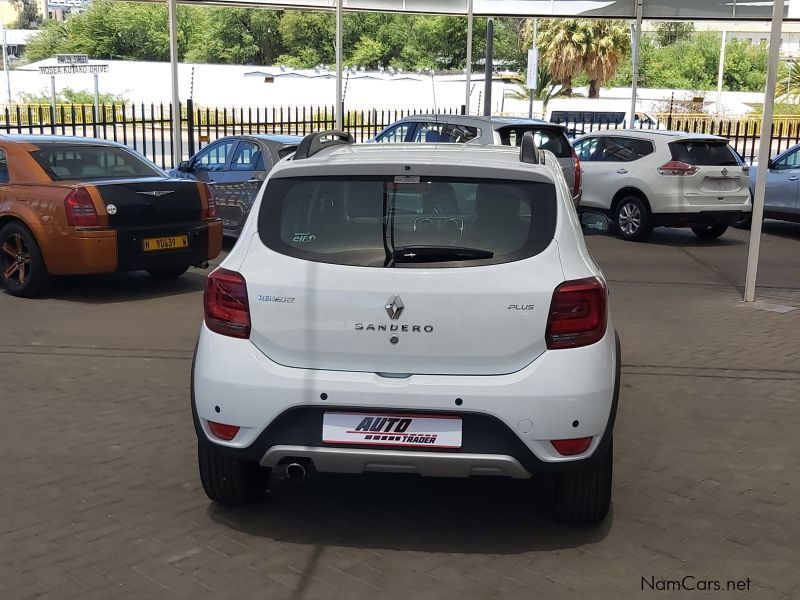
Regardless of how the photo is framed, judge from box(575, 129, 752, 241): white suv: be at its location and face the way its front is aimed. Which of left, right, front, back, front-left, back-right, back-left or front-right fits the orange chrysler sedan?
left

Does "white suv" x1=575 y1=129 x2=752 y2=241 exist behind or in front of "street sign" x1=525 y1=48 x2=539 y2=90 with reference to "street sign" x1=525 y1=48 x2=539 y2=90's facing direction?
in front

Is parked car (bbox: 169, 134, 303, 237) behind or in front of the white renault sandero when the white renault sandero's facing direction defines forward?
in front

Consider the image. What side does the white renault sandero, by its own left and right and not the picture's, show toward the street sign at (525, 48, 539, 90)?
front

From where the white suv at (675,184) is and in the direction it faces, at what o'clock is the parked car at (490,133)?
The parked car is roughly at 10 o'clock from the white suv.

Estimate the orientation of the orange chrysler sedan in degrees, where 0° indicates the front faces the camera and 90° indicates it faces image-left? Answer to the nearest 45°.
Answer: approximately 135°

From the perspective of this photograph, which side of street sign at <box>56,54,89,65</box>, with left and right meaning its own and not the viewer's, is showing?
front

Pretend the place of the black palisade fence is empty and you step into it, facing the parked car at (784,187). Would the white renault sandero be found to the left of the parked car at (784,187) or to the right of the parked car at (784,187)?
right

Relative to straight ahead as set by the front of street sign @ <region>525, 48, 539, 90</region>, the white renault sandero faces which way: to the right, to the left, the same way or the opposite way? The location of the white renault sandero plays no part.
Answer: the opposite way

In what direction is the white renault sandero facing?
away from the camera

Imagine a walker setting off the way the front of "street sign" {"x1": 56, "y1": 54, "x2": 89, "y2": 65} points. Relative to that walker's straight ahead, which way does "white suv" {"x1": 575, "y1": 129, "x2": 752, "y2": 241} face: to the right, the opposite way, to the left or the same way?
the opposite way

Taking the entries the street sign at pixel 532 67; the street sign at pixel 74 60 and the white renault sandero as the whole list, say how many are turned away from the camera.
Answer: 1

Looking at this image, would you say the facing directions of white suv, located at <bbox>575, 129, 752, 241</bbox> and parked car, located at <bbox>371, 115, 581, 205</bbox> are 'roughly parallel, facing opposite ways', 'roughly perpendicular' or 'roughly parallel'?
roughly parallel

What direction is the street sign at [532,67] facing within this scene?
toward the camera

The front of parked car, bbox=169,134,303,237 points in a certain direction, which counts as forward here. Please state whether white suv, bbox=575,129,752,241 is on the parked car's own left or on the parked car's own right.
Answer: on the parked car's own right
